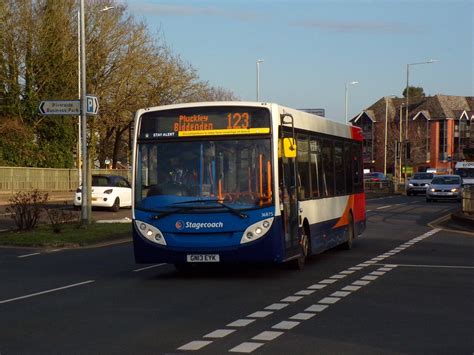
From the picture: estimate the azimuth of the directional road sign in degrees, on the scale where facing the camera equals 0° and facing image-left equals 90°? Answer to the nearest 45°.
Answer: approximately 0°

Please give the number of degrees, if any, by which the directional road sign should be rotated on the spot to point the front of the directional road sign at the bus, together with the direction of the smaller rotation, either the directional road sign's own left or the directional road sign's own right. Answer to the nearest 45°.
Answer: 0° — it already faces it
